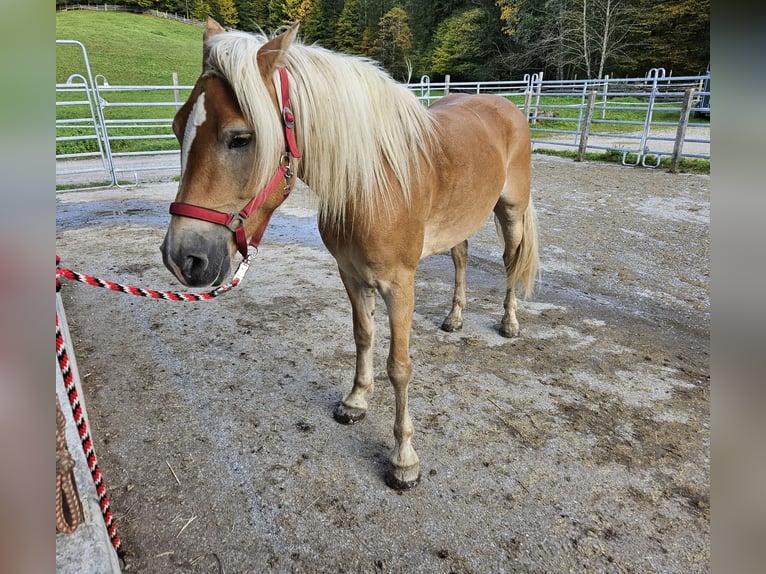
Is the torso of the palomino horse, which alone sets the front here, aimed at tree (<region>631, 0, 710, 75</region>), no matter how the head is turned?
no

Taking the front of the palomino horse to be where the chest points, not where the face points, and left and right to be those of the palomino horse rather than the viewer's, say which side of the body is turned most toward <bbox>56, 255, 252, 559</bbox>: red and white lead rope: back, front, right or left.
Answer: front

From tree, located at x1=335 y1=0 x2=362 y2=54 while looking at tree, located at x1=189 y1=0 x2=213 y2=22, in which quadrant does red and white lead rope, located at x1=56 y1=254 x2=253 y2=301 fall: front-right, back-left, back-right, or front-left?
back-left

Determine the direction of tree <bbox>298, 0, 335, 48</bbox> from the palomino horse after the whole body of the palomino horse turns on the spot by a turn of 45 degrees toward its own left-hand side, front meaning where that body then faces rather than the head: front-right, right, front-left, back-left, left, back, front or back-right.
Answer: back

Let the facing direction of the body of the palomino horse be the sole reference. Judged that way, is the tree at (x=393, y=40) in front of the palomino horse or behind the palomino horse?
behind

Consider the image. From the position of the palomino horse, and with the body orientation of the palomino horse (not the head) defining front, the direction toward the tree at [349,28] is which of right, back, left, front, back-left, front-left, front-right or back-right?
back-right

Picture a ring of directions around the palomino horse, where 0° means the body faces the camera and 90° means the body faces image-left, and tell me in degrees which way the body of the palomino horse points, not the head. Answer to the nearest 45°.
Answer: approximately 45°
